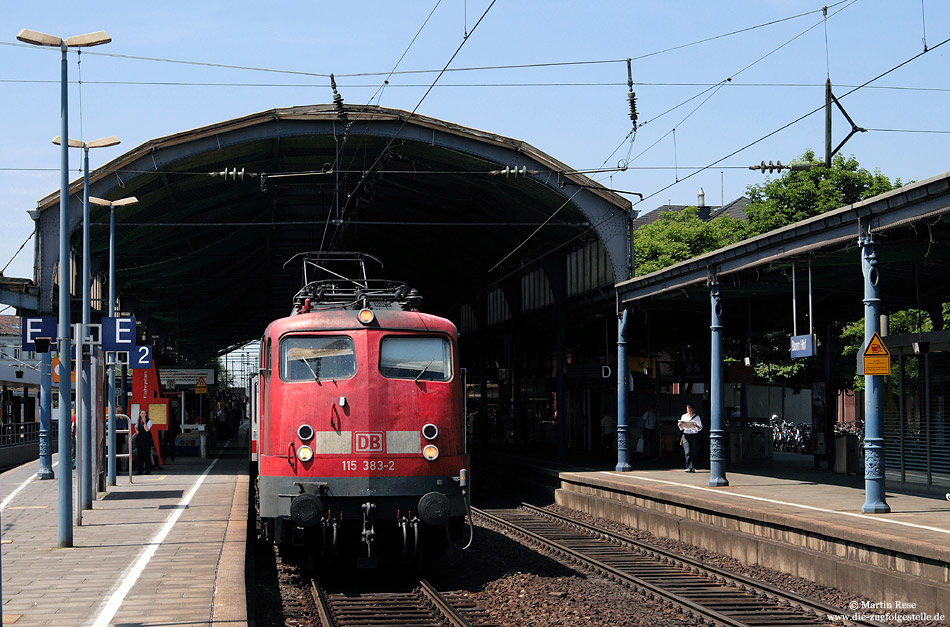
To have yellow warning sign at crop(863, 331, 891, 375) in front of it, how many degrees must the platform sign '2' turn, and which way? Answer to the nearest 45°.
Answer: approximately 45° to its left

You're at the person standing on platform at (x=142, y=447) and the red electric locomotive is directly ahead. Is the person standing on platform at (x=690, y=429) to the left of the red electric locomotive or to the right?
left

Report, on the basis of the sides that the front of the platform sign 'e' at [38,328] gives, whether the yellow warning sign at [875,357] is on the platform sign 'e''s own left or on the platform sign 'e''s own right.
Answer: on the platform sign 'e''s own left

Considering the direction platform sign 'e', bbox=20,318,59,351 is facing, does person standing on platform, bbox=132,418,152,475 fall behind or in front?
behind

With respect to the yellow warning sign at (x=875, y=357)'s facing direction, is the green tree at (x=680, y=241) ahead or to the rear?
to the rear

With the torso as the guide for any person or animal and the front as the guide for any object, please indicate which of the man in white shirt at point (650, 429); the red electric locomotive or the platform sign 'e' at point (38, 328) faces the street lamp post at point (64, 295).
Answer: the platform sign 'e'
